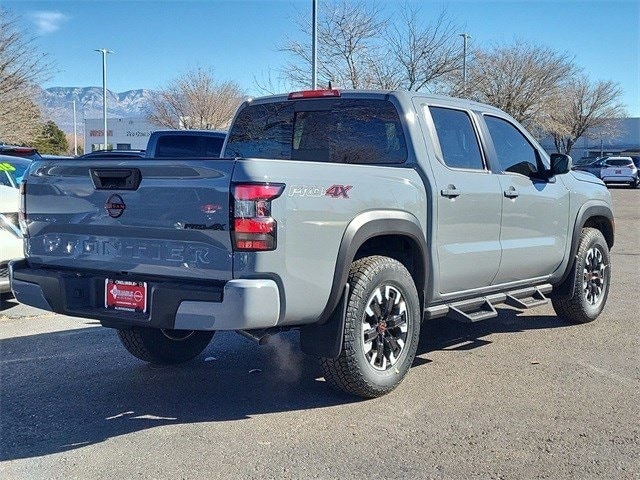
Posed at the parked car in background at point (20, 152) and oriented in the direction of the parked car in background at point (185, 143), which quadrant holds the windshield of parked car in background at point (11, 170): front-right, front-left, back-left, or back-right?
back-right

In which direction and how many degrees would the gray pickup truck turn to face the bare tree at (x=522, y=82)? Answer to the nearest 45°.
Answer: approximately 45° to its left

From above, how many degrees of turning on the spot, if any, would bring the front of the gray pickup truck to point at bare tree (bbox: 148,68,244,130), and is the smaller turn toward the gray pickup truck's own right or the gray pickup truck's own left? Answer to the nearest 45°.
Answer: approximately 45° to the gray pickup truck's own left

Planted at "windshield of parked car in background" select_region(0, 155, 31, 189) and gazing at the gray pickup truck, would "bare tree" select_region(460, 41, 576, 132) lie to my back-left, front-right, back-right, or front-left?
front-left

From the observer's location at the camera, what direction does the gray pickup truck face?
facing away from the viewer and to the right of the viewer

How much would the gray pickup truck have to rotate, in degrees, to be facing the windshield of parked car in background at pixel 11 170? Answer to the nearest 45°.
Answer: approximately 90° to its left

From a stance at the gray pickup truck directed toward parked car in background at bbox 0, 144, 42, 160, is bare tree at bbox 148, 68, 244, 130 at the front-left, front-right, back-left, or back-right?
front-right

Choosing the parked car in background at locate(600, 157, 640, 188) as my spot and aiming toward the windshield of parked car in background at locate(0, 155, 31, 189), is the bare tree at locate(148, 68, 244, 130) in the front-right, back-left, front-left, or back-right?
front-right

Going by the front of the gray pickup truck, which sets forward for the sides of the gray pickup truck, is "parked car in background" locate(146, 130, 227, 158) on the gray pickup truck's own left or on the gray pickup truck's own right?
on the gray pickup truck's own left

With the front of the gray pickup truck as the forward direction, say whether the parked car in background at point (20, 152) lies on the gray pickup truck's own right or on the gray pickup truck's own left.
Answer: on the gray pickup truck's own left
